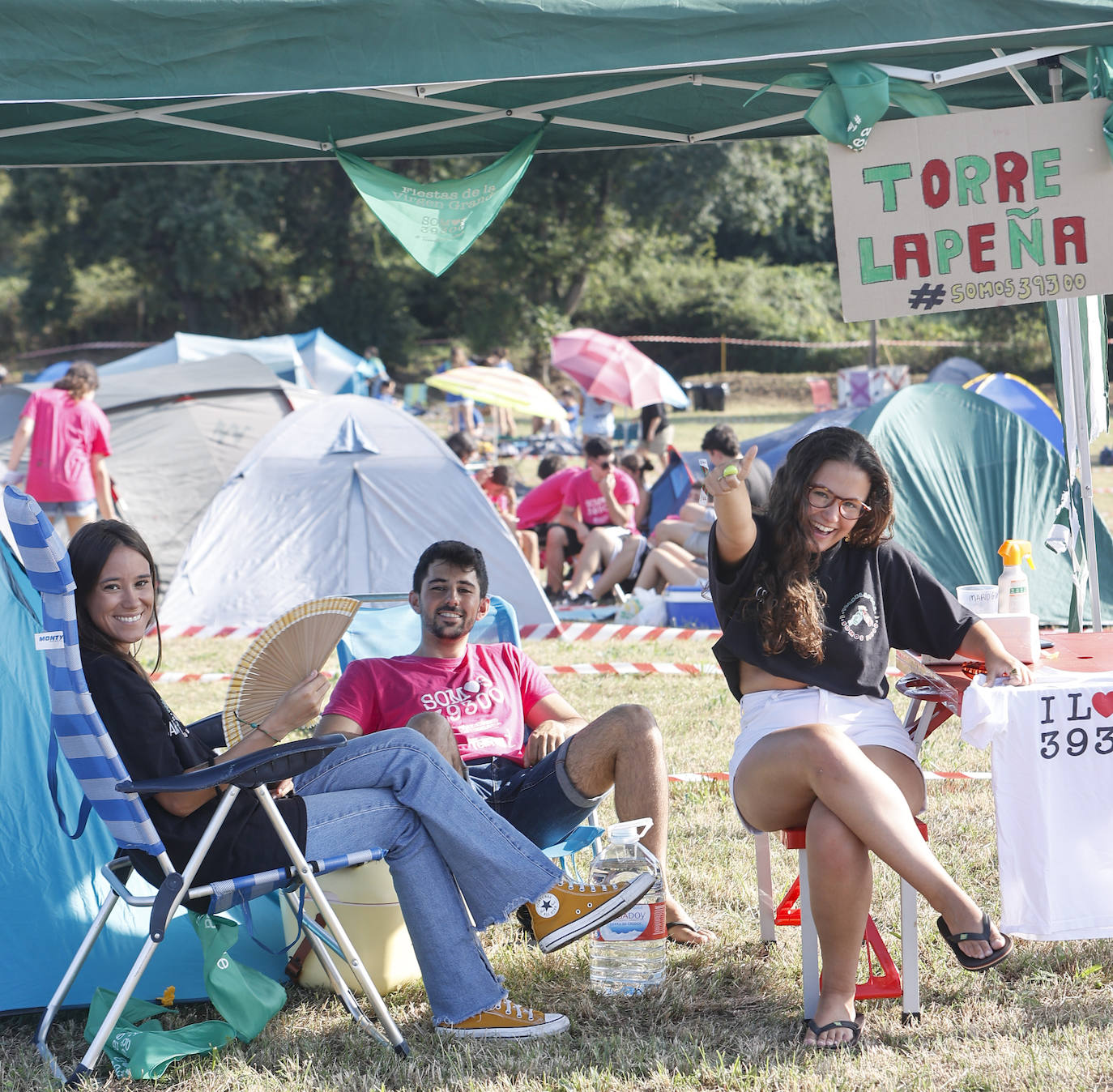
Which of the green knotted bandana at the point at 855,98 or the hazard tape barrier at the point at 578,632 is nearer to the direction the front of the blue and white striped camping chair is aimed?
the green knotted bandana

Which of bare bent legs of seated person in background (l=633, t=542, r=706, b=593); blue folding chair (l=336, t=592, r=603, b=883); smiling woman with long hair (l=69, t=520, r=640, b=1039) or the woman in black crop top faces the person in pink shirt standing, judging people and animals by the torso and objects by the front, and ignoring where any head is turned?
the bare bent legs of seated person in background

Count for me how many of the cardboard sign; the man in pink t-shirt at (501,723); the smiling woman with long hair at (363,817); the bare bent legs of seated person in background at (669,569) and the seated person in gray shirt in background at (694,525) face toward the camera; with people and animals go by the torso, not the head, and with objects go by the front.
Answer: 2

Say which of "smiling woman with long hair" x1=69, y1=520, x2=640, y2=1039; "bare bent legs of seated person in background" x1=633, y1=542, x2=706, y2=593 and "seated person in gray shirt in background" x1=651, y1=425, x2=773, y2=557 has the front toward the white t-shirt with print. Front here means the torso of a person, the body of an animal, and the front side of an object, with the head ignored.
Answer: the smiling woman with long hair

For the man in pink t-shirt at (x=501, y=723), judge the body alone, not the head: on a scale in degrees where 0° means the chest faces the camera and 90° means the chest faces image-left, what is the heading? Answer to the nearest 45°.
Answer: approximately 0°

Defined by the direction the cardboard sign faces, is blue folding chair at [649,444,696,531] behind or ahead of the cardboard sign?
behind

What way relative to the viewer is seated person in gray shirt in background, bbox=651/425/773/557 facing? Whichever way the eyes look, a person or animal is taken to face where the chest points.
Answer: to the viewer's left

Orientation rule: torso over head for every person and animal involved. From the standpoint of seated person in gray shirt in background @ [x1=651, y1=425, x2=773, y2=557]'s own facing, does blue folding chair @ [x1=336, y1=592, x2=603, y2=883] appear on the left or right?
on their left

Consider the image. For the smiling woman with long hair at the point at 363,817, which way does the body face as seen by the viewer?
to the viewer's right

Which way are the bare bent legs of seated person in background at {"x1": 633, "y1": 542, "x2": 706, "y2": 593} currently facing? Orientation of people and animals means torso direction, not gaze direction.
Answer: to the viewer's left

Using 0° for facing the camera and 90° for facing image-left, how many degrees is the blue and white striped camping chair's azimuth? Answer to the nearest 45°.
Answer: approximately 270°

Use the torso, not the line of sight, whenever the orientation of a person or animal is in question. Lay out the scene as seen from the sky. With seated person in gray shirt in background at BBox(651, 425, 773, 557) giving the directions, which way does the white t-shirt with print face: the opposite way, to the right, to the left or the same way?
to the left

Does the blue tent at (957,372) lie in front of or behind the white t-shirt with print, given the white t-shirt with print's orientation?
behind
